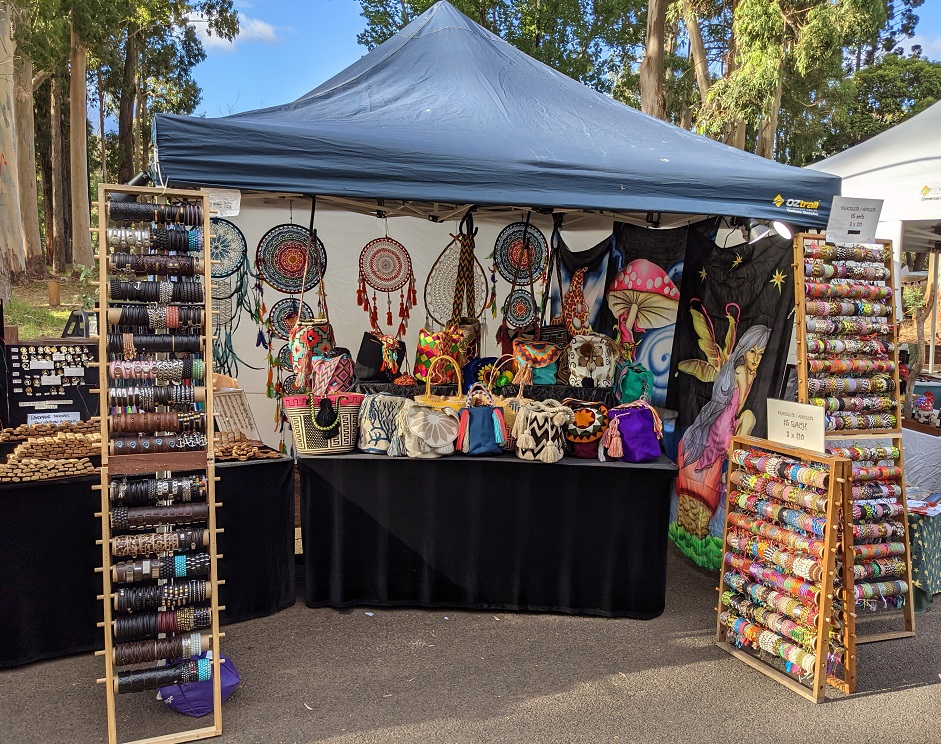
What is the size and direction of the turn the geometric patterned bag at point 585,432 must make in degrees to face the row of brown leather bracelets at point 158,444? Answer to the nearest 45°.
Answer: approximately 45° to its right

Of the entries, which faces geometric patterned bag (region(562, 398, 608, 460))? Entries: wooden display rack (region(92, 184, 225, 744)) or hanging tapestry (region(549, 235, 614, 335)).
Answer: the hanging tapestry

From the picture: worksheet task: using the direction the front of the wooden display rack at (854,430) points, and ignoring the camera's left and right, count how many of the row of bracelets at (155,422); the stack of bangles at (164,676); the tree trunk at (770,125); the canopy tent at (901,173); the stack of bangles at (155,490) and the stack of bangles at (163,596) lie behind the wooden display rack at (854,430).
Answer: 2

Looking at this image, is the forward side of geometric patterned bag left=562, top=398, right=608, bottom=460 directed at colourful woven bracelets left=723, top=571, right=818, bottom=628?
no

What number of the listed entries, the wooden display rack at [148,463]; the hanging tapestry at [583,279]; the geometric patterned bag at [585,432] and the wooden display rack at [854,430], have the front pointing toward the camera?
4

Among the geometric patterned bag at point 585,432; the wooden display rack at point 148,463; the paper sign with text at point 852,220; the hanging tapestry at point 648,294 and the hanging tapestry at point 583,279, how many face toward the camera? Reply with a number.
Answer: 5

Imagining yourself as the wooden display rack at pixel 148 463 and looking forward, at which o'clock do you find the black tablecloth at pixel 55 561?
The black tablecloth is roughly at 5 o'clock from the wooden display rack.

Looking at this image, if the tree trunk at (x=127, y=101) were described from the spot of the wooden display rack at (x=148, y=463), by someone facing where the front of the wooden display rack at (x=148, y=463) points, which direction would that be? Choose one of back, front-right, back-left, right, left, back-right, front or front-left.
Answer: back

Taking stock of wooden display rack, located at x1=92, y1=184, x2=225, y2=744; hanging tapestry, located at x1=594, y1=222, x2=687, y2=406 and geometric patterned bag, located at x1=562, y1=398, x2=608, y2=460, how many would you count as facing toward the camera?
3

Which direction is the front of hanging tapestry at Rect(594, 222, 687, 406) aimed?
toward the camera

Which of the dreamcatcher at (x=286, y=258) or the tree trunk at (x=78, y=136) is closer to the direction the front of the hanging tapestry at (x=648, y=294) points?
the dreamcatcher

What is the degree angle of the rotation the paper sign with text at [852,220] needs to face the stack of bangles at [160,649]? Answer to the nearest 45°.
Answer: approximately 45° to its right

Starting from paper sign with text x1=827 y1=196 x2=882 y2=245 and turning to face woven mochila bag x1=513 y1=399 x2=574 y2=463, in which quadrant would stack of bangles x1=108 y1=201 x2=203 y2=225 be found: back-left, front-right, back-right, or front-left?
front-left

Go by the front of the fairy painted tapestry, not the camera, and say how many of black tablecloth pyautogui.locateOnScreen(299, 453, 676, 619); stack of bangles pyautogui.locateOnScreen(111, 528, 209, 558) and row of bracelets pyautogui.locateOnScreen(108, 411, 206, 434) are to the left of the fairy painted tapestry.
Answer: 0

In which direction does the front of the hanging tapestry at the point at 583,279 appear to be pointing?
toward the camera

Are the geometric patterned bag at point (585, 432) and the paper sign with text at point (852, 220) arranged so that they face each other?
no

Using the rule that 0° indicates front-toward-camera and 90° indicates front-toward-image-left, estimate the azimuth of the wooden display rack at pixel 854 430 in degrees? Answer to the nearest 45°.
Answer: approximately 0°

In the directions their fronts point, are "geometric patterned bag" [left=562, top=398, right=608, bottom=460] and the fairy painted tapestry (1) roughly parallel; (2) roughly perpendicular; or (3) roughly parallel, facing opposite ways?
roughly parallel

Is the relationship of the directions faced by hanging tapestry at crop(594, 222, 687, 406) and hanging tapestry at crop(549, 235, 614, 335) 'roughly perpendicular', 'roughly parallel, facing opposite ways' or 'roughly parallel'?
roughly parallel

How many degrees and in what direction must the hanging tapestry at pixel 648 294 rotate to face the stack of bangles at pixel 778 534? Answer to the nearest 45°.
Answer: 0° — it already faces it
